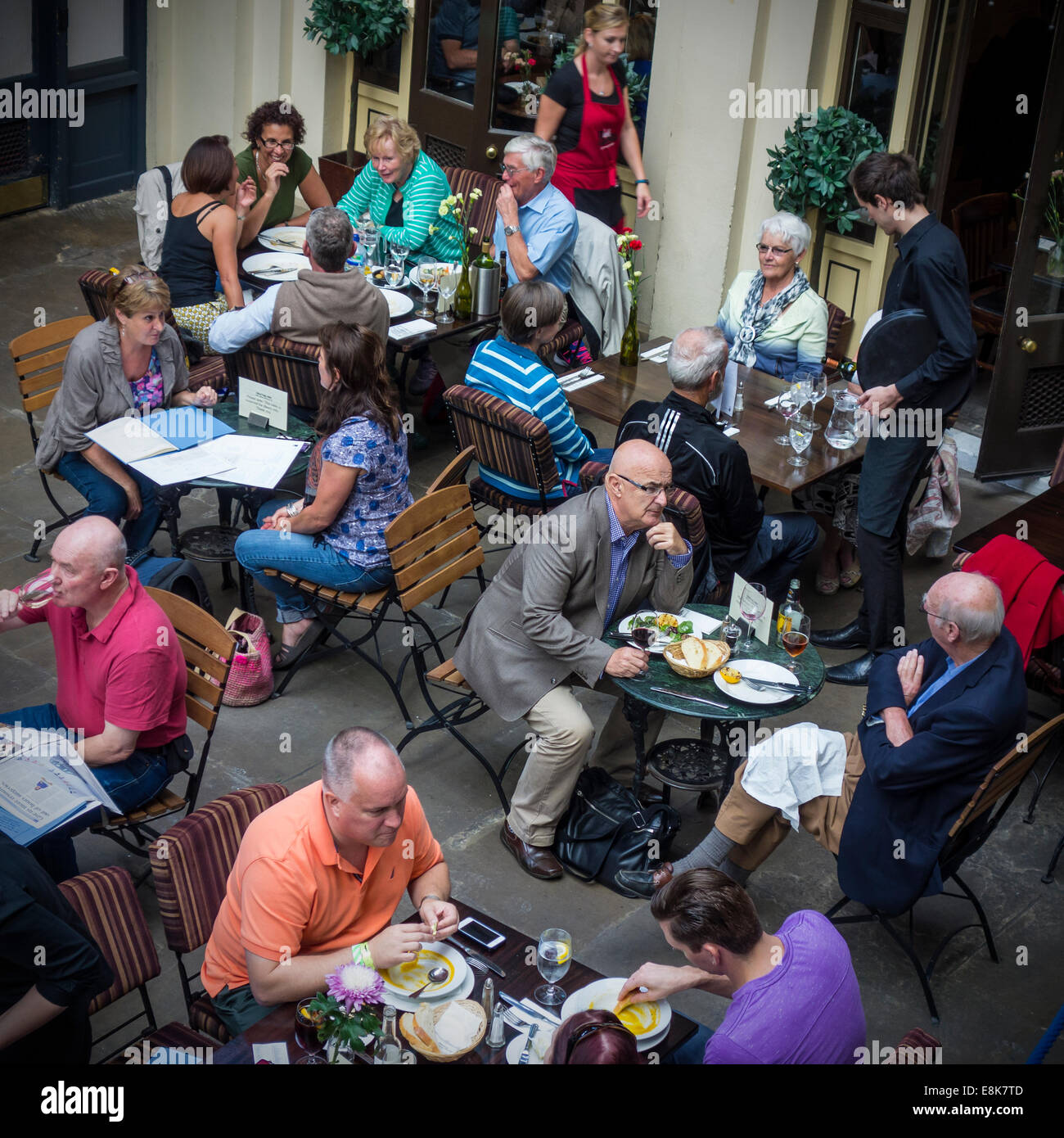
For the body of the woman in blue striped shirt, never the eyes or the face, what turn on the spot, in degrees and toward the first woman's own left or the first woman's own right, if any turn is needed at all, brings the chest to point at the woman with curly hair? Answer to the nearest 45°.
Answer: approximately 90° to the first woman's own left

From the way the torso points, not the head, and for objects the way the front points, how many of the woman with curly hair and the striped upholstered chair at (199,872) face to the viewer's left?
0

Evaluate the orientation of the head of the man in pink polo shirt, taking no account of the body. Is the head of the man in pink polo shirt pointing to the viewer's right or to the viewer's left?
to the viewer's left

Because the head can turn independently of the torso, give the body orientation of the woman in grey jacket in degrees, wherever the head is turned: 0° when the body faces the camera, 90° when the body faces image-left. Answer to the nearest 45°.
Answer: approximately 315°

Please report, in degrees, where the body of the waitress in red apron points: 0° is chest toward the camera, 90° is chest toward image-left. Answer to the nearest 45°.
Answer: approximately 315°

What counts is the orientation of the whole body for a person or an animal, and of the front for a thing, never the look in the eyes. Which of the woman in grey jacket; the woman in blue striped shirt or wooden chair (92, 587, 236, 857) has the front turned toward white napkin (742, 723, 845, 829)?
the woman in grey jacket

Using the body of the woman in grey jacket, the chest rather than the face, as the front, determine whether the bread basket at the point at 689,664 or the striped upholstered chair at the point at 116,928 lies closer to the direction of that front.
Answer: the bread basket

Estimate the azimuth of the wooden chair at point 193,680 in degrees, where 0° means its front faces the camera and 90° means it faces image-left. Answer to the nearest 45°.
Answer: approximately 45°

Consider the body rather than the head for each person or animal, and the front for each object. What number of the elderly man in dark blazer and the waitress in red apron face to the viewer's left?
1

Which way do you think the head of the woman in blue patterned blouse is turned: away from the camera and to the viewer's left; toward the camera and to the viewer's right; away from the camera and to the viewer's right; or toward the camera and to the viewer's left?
away from the camera and to the viewer's left

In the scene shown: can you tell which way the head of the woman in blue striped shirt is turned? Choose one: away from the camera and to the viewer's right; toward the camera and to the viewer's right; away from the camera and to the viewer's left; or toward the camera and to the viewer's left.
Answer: away from the camera and to the viewer's right

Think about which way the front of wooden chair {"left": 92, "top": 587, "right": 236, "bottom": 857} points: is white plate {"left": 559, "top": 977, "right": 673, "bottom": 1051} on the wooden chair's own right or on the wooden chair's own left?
on the wooden chair's own left

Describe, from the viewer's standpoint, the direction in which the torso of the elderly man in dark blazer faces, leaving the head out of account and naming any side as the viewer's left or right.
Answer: facing to the left of the viewer

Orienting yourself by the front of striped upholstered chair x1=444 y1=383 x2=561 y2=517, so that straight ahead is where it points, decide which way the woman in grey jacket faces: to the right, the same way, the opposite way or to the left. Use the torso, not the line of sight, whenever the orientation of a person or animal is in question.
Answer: to the right

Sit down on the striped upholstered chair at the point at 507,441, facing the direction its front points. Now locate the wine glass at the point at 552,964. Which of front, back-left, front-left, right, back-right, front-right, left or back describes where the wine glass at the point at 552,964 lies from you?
back-right
